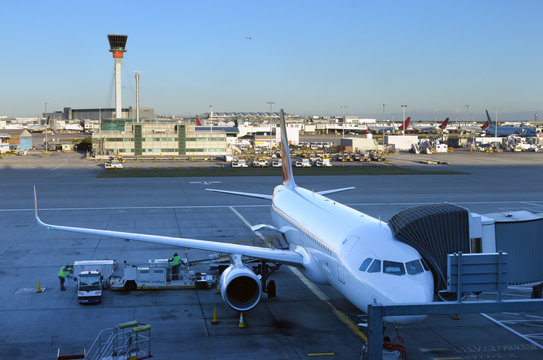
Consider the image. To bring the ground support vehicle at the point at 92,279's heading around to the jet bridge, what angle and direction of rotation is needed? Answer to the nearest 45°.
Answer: approximately 45° to its left

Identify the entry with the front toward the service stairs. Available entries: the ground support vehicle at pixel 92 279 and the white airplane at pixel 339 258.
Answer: the ground support vehicle

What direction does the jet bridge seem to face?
to the viewer's left

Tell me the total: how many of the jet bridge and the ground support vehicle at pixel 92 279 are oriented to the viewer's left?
1

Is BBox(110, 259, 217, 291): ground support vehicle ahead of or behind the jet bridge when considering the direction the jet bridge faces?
ahead

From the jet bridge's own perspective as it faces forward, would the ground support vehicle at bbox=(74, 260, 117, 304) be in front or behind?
in front

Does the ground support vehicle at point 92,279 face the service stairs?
yes

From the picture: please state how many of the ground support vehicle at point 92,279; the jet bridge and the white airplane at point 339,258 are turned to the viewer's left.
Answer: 1

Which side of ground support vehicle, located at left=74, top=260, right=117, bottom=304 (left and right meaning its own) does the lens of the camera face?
front
